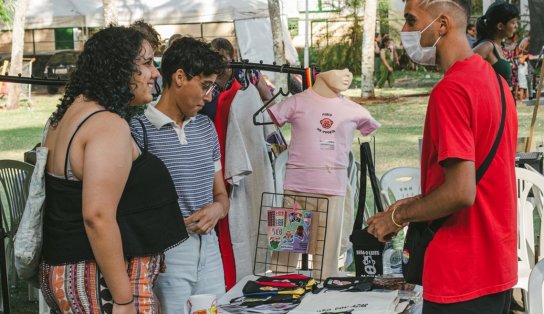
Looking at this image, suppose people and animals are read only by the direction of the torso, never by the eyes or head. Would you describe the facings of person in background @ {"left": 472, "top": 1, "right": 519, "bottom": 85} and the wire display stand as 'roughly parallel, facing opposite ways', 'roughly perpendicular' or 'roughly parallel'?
roughly perpendicular

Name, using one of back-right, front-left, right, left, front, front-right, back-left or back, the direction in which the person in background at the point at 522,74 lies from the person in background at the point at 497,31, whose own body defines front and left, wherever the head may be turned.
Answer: left

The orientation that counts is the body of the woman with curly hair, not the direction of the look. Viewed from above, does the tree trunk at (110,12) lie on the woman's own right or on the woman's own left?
on the woman's own left

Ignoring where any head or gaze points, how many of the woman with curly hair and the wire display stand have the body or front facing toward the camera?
1

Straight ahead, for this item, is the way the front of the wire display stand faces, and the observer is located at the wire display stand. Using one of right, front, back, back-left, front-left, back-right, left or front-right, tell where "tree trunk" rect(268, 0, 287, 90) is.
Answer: back

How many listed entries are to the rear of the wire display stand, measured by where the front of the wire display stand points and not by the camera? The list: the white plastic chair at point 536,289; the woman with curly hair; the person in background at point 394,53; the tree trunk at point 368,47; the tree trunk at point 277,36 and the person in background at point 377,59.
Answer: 4

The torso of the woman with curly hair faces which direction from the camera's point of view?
to the viewer's right
